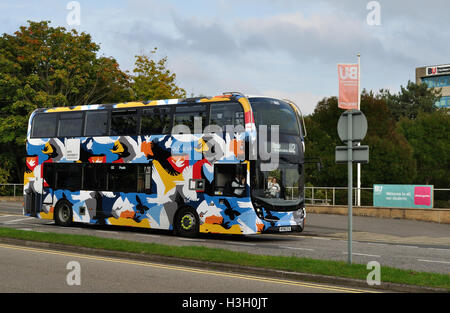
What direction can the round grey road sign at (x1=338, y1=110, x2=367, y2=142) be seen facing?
away from the camera

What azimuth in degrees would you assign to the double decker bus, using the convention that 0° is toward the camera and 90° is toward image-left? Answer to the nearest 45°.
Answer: approximately 315°

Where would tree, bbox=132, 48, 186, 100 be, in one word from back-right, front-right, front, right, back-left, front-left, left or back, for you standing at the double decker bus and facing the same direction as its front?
back-left

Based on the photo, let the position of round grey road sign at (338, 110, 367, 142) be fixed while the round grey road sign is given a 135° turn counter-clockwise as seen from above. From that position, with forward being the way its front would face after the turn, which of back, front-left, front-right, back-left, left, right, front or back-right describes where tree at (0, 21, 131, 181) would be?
right

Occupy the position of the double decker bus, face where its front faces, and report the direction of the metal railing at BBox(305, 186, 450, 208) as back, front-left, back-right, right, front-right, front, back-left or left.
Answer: left

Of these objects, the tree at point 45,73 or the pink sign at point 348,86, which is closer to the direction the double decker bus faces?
the pink sign

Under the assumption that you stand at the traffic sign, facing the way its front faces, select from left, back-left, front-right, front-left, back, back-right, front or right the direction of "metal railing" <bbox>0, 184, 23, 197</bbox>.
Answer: front-left

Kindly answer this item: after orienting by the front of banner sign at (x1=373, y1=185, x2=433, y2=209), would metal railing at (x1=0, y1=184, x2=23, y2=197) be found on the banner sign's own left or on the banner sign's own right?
on the banner sign's own right

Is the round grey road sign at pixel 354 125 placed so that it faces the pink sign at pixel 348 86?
yes

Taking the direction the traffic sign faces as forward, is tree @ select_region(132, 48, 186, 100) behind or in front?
in front

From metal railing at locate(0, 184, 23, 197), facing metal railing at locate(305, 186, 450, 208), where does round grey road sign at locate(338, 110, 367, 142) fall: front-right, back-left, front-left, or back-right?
front-right

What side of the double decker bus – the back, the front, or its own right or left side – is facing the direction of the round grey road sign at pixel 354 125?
front

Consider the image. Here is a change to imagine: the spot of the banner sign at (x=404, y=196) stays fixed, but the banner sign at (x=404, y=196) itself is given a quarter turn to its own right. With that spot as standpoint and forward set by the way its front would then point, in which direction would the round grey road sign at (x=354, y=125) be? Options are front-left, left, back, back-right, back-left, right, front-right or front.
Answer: left

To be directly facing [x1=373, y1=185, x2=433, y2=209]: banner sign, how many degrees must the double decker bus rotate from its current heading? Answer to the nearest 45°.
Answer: approximately 90° to its left

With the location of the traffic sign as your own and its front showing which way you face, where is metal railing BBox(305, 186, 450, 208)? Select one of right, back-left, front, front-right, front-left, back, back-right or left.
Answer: front

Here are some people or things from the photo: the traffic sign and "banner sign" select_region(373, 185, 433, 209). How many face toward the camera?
1

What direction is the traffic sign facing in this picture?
away from the camera

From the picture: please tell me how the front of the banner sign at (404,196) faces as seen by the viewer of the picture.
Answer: facing the viewer
